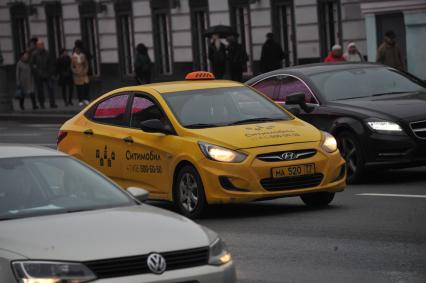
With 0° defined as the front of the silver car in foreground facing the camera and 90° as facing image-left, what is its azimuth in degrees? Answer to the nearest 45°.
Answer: approximately 315°

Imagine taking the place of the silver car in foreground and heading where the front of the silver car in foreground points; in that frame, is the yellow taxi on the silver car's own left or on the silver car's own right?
on the silver car's own left

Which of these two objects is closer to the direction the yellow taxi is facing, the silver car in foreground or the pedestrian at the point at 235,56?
the silver car in foreground

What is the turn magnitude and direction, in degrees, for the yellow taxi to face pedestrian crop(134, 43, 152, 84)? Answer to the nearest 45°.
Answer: approximately 135° to its left

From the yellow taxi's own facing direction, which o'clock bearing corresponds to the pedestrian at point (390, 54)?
The pedestrian is roughly at 8 o'clock from the yellow taxi.

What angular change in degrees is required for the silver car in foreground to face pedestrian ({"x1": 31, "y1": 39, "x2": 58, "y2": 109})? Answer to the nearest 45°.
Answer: approximately 135° to its left
